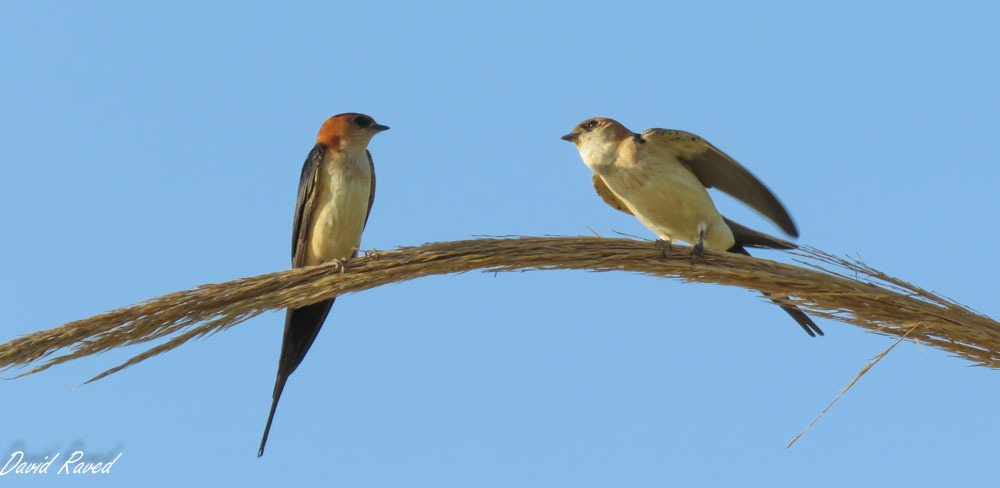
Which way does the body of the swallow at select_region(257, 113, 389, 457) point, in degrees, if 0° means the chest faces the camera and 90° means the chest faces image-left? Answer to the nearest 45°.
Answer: approximately 315°
